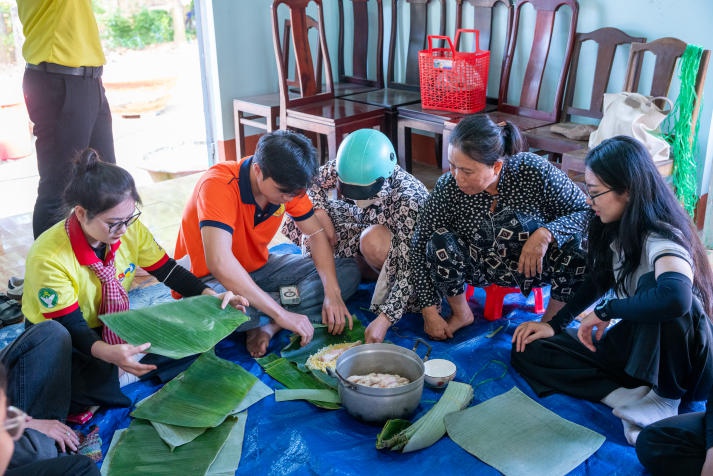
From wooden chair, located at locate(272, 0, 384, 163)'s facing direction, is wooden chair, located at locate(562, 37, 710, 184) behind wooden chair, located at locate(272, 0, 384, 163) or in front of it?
in front

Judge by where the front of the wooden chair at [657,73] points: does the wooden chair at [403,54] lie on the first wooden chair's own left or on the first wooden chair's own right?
on the first wooden chair's own right

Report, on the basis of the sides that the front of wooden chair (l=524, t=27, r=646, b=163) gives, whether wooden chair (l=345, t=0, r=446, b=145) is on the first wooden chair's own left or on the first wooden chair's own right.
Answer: on the first wooden chair's own right

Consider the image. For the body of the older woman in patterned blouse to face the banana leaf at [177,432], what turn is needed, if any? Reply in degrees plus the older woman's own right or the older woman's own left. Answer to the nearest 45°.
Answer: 0° — they already face it

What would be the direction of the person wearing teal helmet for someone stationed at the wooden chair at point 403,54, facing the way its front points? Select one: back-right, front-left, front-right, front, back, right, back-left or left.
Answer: front-left

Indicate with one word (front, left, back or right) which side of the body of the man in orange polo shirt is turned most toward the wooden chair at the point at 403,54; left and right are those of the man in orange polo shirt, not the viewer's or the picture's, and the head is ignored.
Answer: left

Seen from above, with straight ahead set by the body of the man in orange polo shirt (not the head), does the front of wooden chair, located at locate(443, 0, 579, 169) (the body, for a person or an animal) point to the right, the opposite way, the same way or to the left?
to the right

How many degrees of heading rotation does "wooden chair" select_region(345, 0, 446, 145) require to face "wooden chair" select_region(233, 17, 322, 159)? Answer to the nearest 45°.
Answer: approximately 45° to its right

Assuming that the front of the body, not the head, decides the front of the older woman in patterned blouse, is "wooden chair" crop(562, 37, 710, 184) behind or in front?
behind

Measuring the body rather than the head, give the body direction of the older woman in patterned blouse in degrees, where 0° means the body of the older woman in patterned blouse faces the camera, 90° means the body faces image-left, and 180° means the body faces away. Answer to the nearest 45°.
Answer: approximately 45°

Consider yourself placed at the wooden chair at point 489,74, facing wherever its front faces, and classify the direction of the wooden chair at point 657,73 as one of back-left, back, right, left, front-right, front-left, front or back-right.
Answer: left

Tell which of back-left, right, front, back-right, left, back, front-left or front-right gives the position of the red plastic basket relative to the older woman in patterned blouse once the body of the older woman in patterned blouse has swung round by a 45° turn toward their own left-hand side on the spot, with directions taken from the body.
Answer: back
